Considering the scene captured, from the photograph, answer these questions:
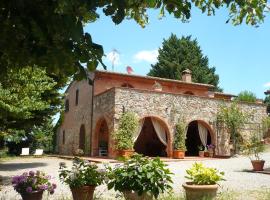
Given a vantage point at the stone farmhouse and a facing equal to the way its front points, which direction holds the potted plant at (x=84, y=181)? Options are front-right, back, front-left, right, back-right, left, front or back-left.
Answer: front-right

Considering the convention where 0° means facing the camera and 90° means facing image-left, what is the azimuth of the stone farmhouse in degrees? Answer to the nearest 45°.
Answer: approximately 315°

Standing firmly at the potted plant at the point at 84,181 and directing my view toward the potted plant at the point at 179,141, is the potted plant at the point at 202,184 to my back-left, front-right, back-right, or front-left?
front-right

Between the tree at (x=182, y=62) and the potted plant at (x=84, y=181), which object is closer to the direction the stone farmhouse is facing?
the potted plant

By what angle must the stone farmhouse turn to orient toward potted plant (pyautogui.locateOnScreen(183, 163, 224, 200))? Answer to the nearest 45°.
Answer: approximately 45° to its right

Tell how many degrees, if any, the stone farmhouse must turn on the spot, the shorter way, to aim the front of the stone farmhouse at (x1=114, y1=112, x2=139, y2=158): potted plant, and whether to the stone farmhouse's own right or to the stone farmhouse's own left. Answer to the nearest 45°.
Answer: approximately 45° to the stone farmhouse's own right

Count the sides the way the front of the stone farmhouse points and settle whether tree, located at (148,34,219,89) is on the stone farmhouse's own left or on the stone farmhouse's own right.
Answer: on the stone farmhouse's own left

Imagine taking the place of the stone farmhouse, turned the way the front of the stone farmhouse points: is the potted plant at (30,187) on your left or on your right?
on your right
